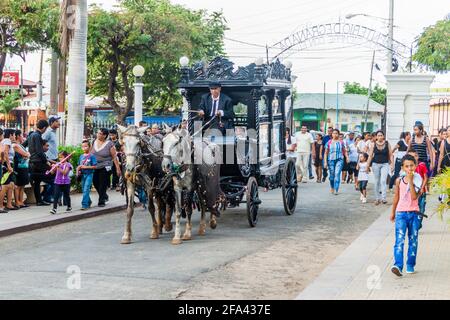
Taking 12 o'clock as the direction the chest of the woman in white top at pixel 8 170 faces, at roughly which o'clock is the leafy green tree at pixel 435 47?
The leafy green tree is roughly at 11 o'clock from the woman in white top.

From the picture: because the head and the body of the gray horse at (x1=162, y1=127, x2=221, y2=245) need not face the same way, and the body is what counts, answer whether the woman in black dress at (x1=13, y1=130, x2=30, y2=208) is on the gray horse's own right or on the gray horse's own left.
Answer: on the gray horse's own right

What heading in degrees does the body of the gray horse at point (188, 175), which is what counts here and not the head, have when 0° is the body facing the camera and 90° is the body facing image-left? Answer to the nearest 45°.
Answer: approximately 45°

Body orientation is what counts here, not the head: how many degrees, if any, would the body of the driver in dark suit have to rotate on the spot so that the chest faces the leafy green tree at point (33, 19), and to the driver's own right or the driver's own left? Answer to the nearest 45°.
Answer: approximately 90° to the driver's own right

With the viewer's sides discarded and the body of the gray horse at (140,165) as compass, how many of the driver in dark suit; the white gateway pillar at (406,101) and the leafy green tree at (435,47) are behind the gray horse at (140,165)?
3

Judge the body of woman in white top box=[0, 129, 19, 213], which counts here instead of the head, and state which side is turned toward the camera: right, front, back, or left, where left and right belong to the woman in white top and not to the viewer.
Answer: right

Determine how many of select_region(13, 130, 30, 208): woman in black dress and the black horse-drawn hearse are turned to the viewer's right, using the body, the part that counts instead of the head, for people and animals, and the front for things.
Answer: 1

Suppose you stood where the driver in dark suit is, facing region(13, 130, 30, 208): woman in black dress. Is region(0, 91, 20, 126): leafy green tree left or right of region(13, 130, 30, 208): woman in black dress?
right

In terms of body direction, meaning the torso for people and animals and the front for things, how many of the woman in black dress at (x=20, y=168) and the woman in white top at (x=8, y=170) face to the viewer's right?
2

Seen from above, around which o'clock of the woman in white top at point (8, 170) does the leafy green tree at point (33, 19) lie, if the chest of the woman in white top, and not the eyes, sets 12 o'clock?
The leafy green tree is roughly at 9 o'clock from the woman in white top.

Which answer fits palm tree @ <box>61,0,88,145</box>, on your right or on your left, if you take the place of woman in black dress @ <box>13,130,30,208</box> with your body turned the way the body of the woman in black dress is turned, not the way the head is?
on your left

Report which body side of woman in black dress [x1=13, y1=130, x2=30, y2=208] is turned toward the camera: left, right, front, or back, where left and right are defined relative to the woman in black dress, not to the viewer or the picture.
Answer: right
